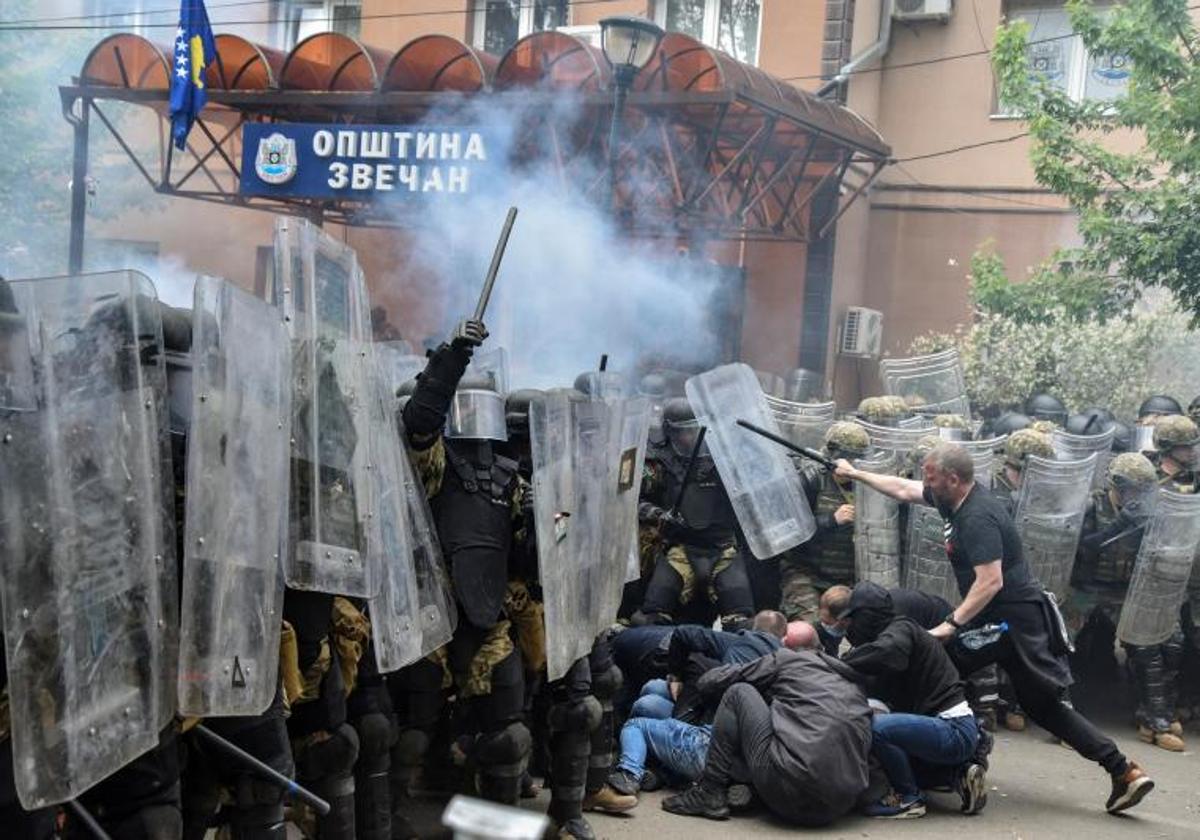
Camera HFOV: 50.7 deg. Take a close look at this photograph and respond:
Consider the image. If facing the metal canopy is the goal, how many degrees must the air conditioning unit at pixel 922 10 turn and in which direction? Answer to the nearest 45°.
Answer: approximately 45° to its right

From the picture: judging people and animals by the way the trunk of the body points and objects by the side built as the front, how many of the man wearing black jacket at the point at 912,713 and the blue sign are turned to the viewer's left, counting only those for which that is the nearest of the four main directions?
1

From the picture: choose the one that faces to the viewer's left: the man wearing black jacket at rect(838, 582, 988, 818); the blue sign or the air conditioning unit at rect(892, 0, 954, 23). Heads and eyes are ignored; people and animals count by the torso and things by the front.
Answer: the man wearing black jacket

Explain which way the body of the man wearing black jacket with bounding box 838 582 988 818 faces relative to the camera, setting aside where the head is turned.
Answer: to the viewer's left

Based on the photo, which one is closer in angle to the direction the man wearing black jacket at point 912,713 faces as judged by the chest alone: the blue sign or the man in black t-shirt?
the blue sign

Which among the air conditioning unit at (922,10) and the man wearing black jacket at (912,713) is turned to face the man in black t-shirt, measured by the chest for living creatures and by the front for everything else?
the air conditioning unit

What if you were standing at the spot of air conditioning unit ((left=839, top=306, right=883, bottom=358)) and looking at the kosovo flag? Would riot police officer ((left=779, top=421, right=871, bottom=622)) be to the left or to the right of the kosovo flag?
left

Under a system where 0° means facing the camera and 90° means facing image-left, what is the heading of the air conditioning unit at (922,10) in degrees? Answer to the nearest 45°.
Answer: approximately 0°

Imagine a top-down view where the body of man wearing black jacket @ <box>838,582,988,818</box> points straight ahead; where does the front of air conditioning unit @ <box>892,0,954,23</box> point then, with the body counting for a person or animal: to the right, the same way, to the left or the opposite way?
to the left

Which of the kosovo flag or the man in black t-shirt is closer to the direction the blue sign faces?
the man in black t-shirt

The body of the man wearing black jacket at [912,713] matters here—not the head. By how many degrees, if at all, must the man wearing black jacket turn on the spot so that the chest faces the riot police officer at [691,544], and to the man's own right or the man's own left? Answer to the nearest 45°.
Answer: approximately 45° to the man's own right
